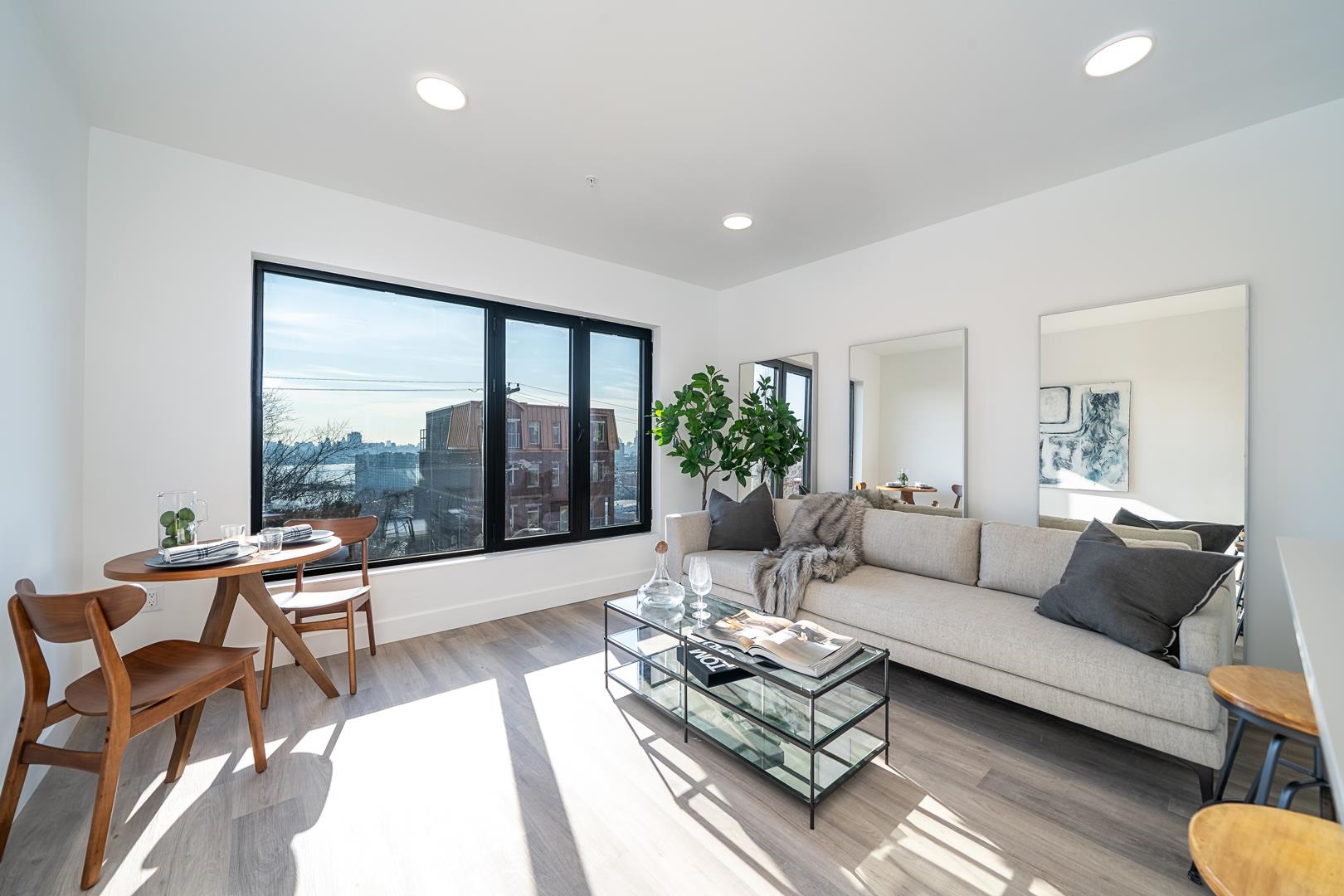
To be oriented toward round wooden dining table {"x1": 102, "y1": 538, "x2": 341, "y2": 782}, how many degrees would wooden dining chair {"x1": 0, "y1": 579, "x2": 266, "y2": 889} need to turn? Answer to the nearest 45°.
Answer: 0° — it already faces it

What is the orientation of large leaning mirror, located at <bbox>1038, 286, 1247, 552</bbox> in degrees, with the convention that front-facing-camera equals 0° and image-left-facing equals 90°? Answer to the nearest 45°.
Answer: approximately 45°

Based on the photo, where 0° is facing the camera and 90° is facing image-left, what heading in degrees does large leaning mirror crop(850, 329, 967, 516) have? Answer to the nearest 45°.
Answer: approximately 45°

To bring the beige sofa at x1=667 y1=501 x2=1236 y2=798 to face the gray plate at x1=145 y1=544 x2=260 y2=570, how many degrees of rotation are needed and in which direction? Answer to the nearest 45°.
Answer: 0° — it already faces it

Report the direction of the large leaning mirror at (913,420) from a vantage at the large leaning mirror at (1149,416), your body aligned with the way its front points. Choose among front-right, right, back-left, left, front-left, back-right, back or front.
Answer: front-right

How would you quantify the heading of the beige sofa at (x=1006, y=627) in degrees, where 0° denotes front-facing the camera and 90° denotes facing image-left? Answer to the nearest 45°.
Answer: approximately 45°

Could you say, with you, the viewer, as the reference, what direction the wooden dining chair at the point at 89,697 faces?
facing away from the viewer and to the right of the viewer

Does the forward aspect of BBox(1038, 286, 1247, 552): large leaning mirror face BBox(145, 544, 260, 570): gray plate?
yes

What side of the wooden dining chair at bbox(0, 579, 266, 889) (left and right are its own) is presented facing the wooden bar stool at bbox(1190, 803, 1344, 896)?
right
